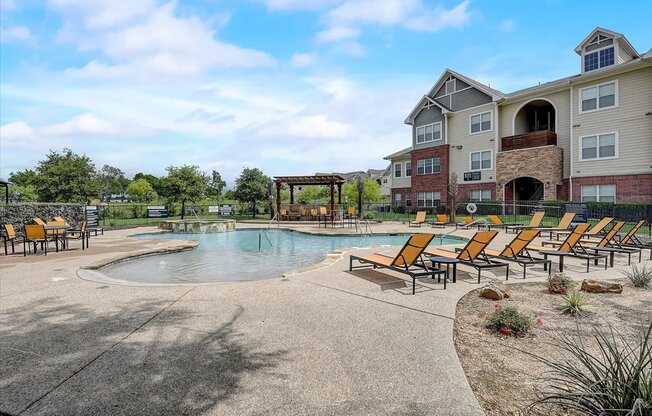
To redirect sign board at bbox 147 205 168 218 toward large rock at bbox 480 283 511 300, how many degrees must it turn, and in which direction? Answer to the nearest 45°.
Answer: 0° — it already faces it

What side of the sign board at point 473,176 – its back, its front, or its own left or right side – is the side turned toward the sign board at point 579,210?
left

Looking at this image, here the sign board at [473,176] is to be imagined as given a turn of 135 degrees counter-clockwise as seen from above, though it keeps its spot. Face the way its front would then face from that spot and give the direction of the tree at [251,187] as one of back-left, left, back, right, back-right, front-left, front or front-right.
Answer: back

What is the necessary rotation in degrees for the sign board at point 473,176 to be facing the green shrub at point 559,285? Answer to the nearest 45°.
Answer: approximately 45° to its left

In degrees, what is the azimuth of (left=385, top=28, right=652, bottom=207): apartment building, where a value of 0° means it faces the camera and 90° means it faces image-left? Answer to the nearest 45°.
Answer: approximately 45°

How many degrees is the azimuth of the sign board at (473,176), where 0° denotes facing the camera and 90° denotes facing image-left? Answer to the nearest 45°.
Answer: approximately 45°

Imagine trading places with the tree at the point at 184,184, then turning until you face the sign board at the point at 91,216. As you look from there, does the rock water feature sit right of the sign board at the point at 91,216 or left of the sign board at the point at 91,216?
left

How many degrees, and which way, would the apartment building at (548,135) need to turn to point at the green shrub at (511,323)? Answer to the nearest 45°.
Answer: approximately 45° to its left

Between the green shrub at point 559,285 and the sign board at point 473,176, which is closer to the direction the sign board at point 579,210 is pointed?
the green shrub

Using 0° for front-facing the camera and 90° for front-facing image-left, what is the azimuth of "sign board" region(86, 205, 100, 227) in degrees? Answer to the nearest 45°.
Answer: approximately 0°

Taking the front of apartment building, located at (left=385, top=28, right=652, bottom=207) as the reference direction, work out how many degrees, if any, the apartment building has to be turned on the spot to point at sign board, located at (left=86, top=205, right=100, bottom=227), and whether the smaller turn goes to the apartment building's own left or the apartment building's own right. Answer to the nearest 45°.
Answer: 0° — it already faces it

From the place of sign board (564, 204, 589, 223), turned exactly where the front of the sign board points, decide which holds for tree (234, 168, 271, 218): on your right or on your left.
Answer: on your right

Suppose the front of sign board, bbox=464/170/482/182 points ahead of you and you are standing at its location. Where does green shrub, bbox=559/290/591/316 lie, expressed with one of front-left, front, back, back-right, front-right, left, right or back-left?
front-left
